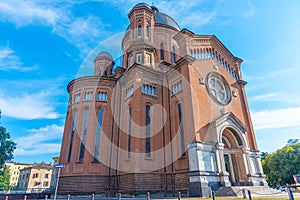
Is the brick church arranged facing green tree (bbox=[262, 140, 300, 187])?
no

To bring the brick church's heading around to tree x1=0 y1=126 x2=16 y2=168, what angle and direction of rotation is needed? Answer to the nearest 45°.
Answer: approximately 135° to its right

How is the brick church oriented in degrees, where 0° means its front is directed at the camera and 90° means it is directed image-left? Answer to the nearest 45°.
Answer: approximately 315°
